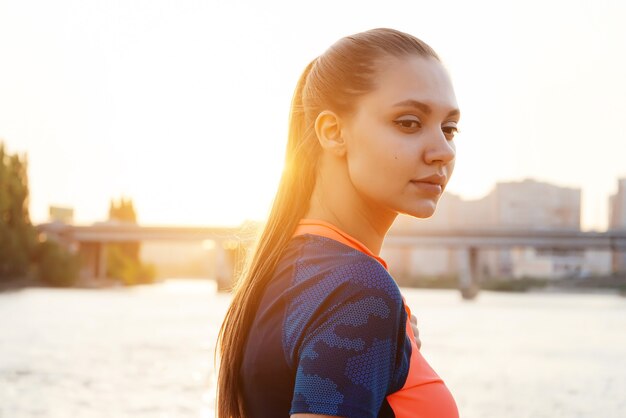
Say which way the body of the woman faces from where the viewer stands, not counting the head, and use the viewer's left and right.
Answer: facing to the right of the viewer

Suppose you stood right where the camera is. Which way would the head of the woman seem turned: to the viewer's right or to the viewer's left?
to the viewer's right
